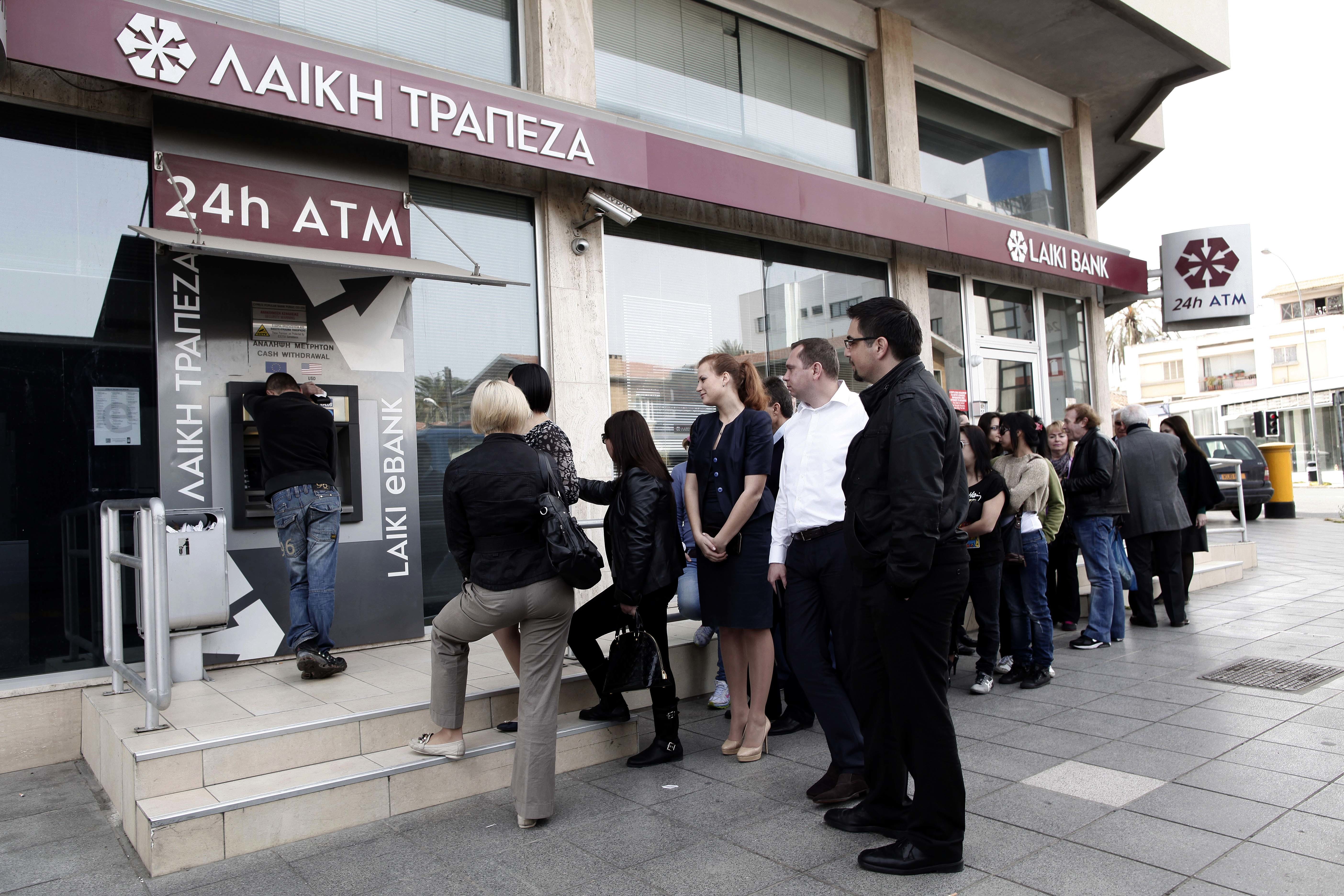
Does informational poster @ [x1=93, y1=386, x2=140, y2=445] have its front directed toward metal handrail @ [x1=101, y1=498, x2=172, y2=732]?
yes

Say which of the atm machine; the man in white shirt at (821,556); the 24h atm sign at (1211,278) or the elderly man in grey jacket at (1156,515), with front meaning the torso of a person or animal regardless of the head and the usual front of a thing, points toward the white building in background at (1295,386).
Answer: the elderly man in grey jacket

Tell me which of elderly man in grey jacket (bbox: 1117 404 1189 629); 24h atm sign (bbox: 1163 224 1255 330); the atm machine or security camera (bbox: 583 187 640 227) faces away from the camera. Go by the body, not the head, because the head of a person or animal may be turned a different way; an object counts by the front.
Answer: the elderly man in grey jacket

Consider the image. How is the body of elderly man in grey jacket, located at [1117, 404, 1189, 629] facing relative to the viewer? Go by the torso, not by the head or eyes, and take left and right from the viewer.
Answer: facing away from the viewer

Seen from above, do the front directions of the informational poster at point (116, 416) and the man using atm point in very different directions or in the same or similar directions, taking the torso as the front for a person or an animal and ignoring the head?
very different directions

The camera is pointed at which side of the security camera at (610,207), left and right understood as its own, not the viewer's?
right

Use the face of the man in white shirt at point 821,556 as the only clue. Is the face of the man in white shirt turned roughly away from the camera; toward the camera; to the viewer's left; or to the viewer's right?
to the viewer's left

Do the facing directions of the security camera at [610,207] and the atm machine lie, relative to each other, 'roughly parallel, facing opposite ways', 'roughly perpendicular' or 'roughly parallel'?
roughly perpendicular

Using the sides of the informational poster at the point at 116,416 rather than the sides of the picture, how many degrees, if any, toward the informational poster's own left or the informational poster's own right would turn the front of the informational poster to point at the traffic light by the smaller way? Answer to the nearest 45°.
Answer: approximately 90° to the informational poster's own left

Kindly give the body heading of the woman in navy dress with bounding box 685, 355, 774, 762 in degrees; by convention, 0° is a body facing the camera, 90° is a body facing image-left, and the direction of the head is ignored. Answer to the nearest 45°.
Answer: approximately 45°

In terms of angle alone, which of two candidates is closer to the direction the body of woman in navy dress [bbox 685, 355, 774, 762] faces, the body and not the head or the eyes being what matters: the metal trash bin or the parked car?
the metal trash bin
